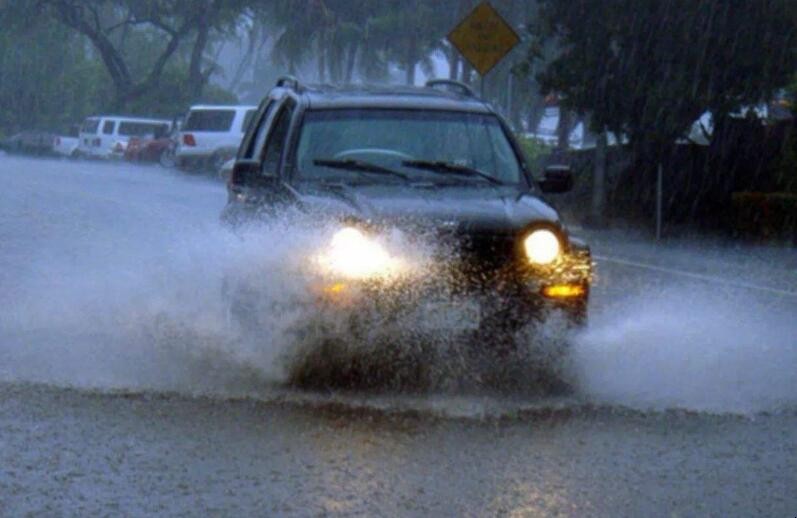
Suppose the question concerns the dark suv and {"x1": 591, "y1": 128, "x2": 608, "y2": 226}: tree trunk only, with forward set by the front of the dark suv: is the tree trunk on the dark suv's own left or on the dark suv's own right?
on the dark suv's own left

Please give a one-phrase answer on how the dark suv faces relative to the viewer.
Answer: facing the viewer and to the right of the viewer

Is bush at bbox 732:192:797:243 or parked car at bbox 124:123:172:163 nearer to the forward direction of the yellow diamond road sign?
the bush

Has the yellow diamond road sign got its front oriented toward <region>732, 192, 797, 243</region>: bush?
no

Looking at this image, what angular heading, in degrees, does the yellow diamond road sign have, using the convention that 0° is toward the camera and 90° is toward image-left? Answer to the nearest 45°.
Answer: approximately 0°

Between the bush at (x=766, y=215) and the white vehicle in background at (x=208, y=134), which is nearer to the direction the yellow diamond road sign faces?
the bush

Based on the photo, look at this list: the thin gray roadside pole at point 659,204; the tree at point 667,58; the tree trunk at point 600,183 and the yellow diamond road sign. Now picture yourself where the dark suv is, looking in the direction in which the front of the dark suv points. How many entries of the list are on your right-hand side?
0

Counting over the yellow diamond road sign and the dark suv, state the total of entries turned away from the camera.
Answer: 0

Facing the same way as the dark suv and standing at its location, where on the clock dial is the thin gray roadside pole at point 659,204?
The thin gray roadside pole is roughly at 8 o'clock from the dark suv.

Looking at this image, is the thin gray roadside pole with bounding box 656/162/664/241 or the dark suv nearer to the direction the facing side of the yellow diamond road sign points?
the dark suv

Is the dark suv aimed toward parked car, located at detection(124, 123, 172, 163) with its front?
no

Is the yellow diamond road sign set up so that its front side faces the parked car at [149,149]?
no

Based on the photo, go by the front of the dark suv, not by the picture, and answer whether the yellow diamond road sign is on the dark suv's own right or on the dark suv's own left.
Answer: on the dark suv's own left

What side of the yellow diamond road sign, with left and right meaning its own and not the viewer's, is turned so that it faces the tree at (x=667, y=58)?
left
